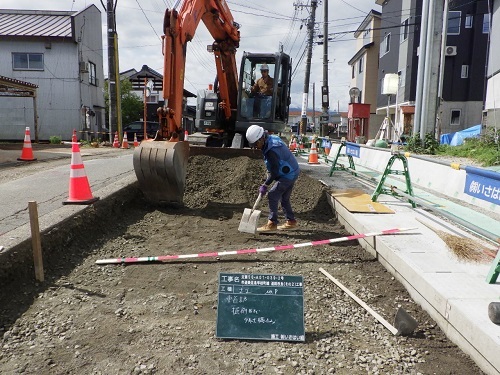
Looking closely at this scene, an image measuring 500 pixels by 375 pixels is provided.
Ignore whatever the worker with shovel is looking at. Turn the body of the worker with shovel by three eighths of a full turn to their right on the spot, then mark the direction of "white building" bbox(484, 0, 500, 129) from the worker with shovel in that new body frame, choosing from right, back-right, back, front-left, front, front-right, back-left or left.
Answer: front

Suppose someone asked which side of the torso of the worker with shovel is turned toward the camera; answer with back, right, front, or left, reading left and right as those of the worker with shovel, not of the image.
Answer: left

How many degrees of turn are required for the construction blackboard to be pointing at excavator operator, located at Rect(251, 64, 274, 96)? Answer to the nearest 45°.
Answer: approximately 180°

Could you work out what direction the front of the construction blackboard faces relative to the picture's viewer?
facing the viewer

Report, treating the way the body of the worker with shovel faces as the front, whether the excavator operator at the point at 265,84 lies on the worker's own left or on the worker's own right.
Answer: on the worker's own right

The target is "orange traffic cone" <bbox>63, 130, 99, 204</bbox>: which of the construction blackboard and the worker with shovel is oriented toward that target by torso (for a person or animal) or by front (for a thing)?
the worker with shovel

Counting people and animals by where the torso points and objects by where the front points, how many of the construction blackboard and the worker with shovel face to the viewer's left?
1

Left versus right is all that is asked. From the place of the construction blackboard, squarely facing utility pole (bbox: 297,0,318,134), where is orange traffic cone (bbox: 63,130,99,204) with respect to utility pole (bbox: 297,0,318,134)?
left

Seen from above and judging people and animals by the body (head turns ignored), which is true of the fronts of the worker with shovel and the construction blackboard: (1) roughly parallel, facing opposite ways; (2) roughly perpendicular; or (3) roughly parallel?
roughly perpendicular

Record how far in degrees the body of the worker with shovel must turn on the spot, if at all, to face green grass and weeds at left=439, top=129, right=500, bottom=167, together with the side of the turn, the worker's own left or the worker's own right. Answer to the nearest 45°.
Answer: approximately 135° to the worker's own right

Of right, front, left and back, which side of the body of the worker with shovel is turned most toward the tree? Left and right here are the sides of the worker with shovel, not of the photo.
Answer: right

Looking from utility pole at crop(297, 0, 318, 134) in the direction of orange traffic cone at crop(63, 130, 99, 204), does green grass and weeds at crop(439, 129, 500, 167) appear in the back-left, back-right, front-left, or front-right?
front-left

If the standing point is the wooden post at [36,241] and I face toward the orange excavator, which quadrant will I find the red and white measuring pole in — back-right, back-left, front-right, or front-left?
front-right
